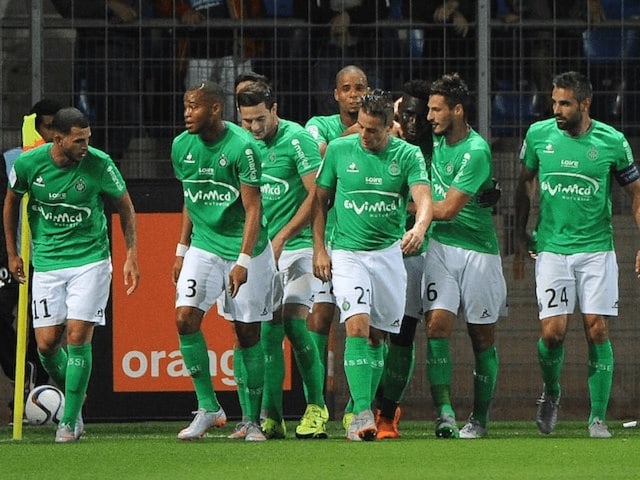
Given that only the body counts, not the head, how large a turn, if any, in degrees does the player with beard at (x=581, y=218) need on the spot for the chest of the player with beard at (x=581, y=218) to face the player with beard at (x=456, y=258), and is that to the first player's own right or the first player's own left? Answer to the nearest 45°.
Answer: approximately 90° to the first player's own right

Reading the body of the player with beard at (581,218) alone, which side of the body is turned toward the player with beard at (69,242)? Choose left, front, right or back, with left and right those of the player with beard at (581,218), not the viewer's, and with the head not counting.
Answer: right

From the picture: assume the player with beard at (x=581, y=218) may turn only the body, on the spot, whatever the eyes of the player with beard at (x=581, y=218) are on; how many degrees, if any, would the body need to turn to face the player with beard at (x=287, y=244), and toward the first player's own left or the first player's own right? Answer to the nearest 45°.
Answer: approximately 90° to the first player's own right

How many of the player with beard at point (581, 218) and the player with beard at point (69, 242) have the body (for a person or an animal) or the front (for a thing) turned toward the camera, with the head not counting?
2

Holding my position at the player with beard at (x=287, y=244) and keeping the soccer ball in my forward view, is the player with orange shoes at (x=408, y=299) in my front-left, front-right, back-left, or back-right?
back-right

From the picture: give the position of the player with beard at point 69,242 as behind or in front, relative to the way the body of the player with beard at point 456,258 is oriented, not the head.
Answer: in front

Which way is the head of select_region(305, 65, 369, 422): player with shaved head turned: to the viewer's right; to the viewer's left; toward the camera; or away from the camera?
toward the camera

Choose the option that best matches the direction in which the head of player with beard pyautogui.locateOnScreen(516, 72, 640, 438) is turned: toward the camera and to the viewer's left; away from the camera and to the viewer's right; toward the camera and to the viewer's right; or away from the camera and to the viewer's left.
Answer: toward the camera and to the viewer's left

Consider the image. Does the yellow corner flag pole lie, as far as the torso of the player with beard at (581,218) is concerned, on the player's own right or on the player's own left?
on the player's own right

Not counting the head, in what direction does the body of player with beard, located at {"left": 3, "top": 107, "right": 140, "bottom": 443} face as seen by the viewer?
toward the camera

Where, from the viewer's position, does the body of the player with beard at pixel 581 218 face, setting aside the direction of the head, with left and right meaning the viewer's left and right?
facing the viewer

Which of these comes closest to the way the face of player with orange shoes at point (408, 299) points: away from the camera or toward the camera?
toward the camera

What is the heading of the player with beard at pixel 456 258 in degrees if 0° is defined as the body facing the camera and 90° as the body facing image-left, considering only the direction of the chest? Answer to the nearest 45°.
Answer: approximately 45°
